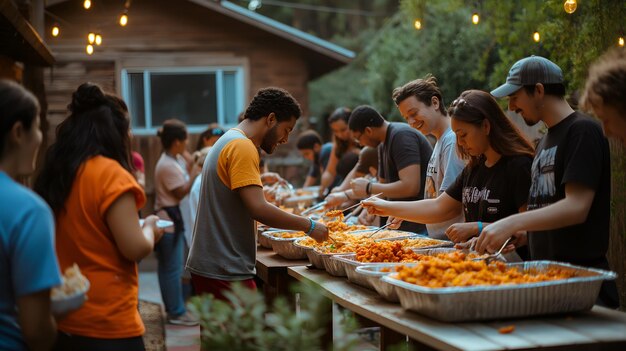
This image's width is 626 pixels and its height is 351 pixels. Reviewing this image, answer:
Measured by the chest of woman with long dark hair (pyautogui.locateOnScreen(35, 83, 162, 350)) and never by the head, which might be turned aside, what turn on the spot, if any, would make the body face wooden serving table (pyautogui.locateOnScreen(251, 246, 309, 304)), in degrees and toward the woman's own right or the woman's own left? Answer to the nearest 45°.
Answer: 0° — they already face it

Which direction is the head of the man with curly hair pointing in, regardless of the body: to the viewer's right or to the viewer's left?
to the viewer's right

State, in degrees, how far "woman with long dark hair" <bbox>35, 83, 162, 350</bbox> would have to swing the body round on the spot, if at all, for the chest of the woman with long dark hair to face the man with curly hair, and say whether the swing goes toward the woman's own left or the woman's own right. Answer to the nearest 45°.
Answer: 0° — they already face them

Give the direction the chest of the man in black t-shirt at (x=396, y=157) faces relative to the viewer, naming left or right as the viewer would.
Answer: facing to the left of the viewer

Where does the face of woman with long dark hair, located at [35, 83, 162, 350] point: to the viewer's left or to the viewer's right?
to the viewer's right

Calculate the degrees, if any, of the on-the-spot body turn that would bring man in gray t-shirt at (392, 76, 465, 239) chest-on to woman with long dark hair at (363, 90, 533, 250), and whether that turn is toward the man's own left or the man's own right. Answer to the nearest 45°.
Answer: approximately 45° to the man's own left

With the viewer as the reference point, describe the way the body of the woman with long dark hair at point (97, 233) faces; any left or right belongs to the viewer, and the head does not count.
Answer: facing away from the viewer and to the right of the viewer

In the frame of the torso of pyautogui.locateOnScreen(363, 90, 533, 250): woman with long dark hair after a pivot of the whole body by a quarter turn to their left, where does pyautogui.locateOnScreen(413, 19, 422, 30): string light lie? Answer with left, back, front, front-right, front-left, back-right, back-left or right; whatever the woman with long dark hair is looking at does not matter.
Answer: back-left

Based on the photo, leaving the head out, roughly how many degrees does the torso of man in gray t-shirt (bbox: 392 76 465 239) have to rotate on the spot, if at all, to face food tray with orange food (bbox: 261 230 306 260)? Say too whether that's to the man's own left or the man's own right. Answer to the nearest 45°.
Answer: approximately 45° to the man's own right
